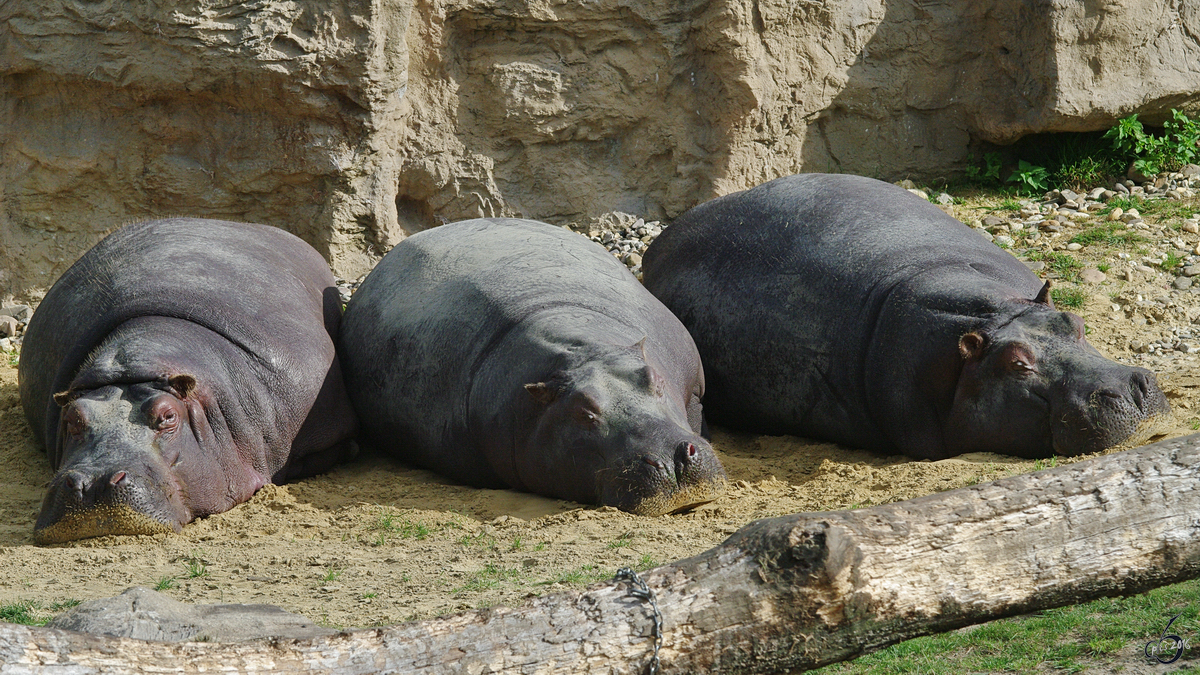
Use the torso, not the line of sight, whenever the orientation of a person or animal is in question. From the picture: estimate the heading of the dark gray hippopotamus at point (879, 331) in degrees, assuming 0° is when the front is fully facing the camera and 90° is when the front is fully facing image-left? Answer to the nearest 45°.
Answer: approximately 315°

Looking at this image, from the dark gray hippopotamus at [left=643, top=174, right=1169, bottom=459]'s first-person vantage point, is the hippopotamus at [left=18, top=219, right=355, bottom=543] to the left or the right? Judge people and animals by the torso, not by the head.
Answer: on its right

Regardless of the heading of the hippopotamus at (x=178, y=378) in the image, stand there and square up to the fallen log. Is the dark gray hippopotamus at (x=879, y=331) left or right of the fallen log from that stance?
left

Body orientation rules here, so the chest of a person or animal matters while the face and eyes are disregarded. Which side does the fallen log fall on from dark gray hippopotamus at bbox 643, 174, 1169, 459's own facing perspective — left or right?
on its right

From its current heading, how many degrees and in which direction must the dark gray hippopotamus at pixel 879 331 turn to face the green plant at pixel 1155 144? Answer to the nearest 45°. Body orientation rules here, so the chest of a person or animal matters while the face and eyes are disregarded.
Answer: approximately 90° to its left

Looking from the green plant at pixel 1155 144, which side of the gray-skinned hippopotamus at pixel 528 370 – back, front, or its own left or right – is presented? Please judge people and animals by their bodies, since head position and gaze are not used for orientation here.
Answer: left
